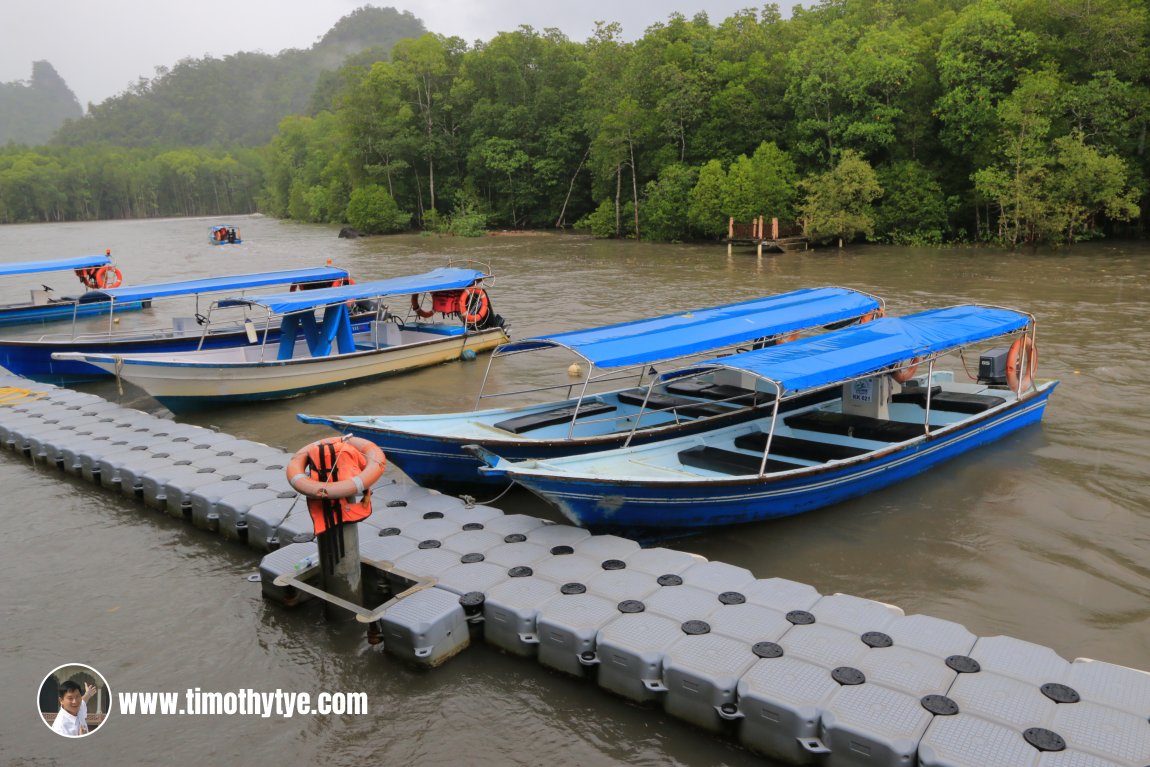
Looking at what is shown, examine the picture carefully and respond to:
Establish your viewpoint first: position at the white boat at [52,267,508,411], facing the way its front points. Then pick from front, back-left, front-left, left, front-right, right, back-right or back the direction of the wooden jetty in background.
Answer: back

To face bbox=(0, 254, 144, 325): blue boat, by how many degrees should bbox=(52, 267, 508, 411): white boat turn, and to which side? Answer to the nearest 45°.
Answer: approximately 90° to its right

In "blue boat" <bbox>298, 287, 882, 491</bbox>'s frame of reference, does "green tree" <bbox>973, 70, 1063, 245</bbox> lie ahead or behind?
behind

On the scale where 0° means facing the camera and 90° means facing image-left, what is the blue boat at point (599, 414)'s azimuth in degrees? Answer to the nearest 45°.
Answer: approximately 45°

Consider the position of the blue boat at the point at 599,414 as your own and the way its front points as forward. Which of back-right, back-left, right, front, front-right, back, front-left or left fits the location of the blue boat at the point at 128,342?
right

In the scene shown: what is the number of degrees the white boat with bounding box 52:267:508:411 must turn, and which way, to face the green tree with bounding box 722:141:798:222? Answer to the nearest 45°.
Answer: approximately 180°

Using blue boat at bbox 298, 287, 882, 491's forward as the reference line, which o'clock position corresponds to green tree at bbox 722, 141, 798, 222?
The green tree is roughly at 5 o'clock from the blue boat.

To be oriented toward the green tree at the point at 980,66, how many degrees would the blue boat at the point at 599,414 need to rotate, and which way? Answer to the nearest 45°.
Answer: approximately 180°
